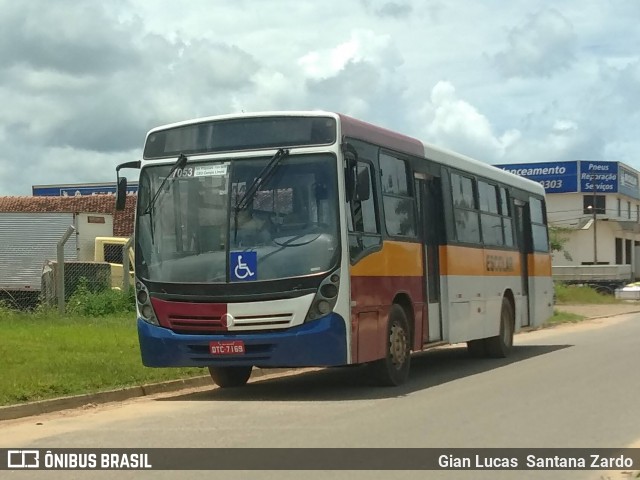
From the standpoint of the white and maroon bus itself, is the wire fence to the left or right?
on its right

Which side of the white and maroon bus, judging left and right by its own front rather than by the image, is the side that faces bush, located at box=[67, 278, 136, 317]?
right

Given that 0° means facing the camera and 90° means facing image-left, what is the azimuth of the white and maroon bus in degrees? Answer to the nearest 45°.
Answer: approximately 45°
